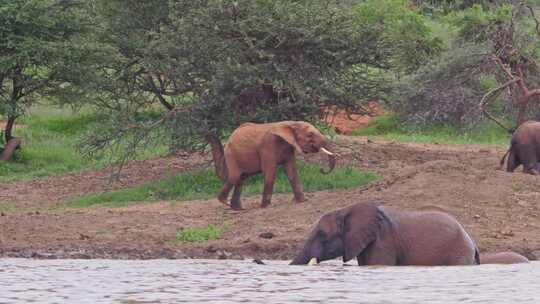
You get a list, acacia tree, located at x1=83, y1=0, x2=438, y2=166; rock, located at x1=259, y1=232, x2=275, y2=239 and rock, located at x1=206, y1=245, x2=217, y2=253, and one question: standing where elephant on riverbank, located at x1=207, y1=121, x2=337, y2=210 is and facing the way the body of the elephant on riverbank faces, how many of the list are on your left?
1

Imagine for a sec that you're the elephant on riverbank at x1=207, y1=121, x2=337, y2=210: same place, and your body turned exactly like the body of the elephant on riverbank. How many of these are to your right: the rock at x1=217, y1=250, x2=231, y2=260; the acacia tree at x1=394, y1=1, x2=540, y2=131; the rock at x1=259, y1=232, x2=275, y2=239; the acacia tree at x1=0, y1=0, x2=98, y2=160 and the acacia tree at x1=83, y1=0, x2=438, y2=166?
2

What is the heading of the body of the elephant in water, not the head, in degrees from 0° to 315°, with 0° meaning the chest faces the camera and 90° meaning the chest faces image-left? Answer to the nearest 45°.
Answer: approximately 90°

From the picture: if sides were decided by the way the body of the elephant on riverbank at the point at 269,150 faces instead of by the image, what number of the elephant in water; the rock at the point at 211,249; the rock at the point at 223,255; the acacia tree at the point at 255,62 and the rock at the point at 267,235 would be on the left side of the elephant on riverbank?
1

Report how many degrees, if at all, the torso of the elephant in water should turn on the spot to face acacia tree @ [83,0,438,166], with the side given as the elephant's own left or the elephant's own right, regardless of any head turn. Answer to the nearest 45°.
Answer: approximately 90° to the elephant's own right

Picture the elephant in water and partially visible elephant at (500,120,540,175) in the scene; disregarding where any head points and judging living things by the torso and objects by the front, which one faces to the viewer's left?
the elephant in water

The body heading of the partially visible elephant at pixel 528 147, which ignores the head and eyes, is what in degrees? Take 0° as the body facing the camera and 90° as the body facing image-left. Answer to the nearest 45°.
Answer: approximately 270°

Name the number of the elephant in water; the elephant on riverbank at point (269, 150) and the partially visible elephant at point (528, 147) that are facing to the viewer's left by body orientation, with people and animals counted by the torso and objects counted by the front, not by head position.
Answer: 1

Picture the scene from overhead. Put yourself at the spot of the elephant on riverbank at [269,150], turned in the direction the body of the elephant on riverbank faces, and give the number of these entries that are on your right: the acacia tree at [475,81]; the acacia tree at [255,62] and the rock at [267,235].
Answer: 1

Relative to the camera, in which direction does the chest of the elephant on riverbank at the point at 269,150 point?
to the viewer's right

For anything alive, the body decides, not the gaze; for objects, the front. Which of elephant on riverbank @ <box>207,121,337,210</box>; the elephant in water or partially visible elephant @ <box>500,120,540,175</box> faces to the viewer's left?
the elephant in water
